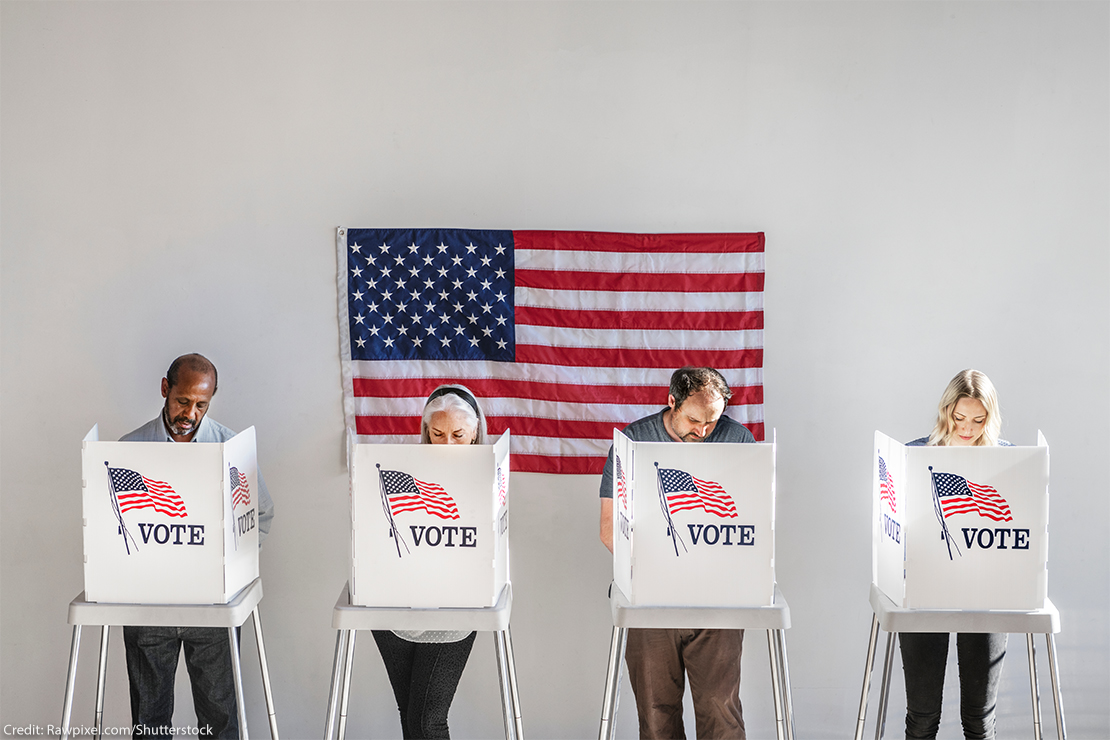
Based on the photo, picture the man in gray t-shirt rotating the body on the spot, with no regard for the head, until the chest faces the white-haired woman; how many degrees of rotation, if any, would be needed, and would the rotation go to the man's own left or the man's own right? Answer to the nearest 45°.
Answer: approximately 90° to the man's own right

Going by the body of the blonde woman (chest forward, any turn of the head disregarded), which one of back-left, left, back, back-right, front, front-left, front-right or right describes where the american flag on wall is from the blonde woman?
right

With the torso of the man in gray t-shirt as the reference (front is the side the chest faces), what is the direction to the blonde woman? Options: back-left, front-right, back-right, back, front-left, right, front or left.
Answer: left

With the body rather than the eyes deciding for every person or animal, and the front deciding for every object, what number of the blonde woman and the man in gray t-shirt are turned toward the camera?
2

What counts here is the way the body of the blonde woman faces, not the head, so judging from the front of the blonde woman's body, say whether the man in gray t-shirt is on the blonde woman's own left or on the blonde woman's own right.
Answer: on the blonde woman's own right

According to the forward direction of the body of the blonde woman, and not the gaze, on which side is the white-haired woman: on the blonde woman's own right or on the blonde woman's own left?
on the blonde woman's own right

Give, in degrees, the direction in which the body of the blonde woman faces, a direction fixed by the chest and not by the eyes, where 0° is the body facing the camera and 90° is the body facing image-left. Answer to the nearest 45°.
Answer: approximately 0°
